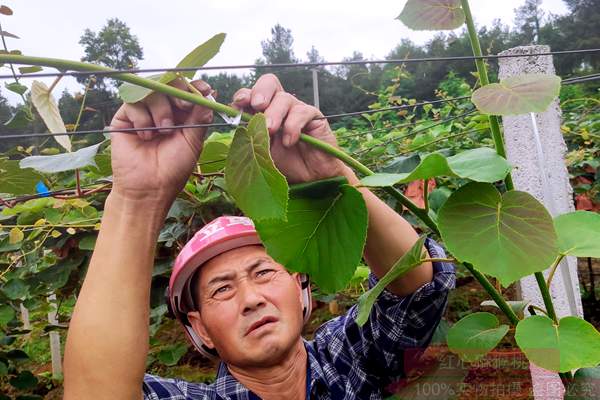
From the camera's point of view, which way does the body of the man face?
toward the camera

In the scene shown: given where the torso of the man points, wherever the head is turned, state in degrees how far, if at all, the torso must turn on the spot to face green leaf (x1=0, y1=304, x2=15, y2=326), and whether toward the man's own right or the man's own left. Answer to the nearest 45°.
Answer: approximately 135° to the man's own right

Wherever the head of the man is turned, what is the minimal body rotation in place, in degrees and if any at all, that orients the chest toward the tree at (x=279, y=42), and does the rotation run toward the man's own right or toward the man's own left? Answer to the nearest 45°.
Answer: approximately 180°
